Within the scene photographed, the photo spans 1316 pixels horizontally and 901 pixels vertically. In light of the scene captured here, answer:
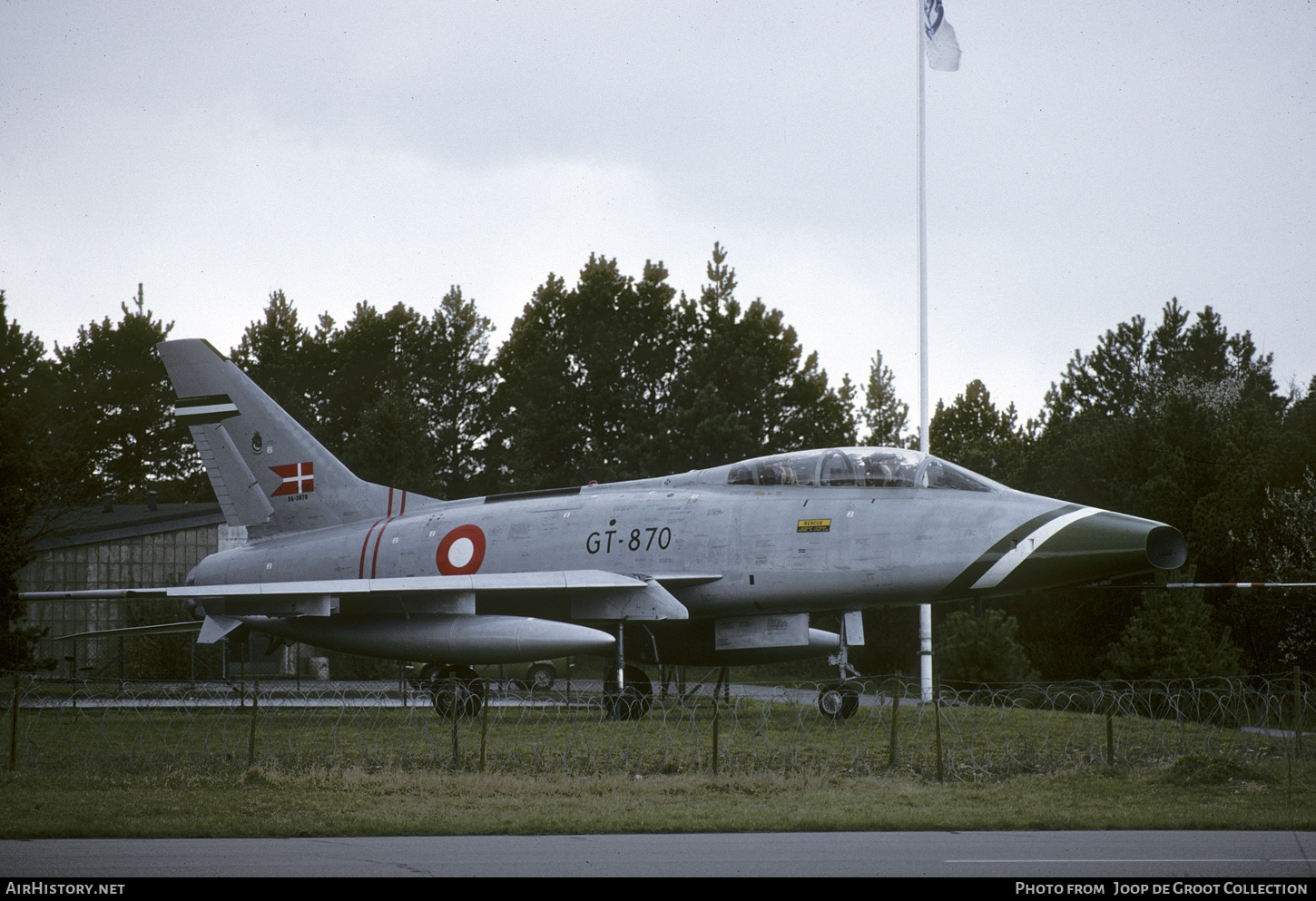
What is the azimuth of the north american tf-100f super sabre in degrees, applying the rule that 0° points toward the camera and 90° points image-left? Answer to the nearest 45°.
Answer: approximately 315°

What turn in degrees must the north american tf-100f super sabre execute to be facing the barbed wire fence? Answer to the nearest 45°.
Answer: approximately 45° to its right

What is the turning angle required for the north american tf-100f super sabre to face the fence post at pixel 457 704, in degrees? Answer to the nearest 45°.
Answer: approximately 135° to its right

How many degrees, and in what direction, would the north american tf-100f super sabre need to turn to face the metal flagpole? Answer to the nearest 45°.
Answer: approximately 90° to its left
